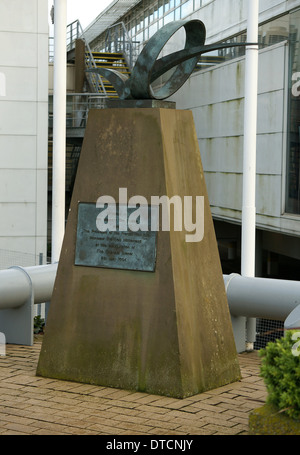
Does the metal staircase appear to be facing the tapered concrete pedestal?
yes

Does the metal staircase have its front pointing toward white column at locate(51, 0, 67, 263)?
yes

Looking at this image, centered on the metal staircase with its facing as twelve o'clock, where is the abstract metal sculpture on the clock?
The abstract metal sculpture is roughly at 12 o'clock from the metal staircase.

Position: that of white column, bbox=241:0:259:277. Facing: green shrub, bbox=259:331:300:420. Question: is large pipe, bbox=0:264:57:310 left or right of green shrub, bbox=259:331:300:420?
right

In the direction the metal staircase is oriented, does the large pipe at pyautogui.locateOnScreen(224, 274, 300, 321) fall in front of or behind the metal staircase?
in front

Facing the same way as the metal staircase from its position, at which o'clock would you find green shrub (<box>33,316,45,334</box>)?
The green shrub is roughly at 12 o'clock from the metal staircase.

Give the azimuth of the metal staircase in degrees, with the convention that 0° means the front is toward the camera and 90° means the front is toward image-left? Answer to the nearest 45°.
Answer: approximately 0°

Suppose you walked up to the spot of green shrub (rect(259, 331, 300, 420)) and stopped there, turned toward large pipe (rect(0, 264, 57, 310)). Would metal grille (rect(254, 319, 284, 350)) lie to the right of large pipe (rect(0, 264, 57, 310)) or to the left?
right

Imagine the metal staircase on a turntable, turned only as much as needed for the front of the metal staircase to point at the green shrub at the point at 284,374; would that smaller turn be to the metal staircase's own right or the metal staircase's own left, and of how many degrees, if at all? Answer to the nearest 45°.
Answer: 0° — it already faces it

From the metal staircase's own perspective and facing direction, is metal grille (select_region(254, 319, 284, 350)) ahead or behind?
ahead
